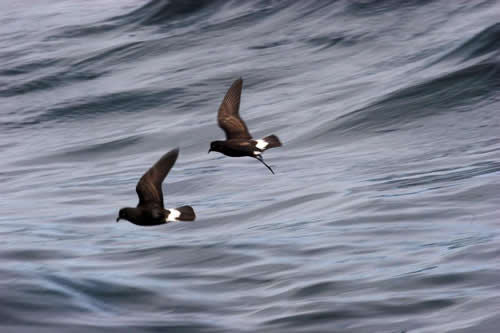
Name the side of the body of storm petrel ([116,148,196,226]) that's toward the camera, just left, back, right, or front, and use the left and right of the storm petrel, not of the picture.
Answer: left

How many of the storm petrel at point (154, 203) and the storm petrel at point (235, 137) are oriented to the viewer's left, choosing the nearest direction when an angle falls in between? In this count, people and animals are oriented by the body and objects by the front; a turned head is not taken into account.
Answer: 2

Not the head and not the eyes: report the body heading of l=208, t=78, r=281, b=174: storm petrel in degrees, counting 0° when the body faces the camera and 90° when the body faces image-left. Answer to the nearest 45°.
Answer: approximately 90°

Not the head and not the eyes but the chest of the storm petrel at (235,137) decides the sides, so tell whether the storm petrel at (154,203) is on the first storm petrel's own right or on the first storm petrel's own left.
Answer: on the first storm petrel's own left

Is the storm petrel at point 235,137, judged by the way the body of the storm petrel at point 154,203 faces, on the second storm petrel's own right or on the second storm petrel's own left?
on the second storm petrel's own right
